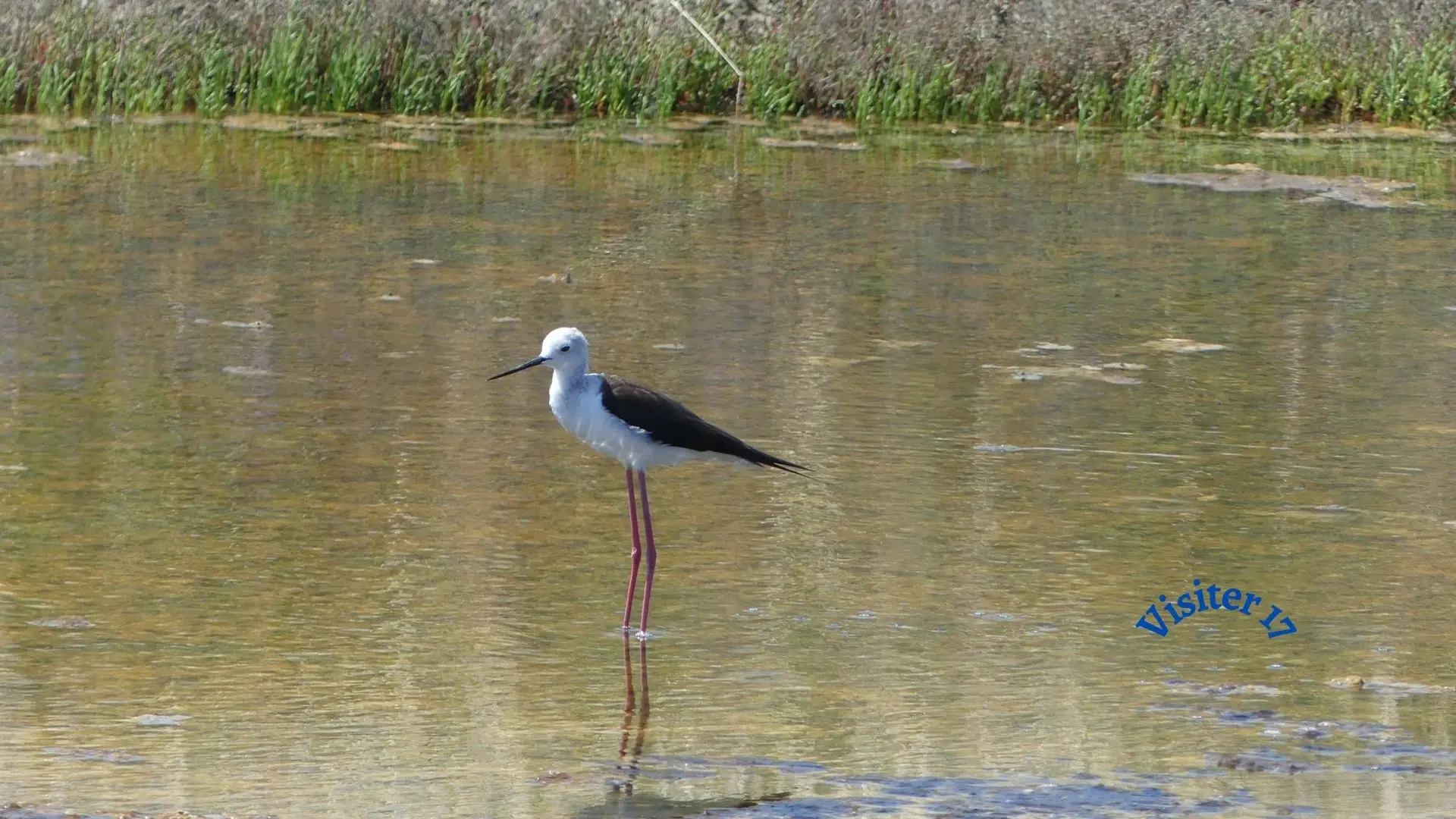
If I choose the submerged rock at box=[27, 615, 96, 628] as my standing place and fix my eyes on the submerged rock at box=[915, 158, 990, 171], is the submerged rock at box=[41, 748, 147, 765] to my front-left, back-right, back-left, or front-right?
back-right

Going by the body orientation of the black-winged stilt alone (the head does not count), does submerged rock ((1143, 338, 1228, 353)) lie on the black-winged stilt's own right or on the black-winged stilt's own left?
on the black-winged stilt's own right

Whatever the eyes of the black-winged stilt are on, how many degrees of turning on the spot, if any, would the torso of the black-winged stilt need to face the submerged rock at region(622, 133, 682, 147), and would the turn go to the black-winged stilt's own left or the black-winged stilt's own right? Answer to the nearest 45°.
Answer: approximately 90° to the black-winged stilt's own right

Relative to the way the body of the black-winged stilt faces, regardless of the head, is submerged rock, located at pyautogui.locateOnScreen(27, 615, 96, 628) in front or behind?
in front

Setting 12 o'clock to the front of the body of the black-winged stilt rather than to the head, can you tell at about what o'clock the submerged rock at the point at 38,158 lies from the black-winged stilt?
The submerged rock is roughly at 2 o'clock from the black-winged stilt.

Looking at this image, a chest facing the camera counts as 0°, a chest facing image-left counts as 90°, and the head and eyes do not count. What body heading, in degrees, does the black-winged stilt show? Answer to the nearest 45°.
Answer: approximately 90°

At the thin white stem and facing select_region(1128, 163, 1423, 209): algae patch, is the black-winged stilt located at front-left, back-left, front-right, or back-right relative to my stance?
front-right

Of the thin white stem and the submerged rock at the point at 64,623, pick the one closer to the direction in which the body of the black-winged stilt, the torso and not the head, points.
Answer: the submerged rock

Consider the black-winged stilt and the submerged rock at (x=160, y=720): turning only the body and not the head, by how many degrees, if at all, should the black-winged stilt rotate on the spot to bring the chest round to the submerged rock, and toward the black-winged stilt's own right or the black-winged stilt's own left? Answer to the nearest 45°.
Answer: approximately 45° to the black-winged stilt's own left

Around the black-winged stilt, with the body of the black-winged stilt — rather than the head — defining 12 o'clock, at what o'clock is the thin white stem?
The thin white stem is roughly at 3 o'clock from the black-winged stilt.

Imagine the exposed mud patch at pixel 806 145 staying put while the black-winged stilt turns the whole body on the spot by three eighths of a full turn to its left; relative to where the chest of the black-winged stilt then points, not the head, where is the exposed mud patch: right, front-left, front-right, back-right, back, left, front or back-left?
back-left

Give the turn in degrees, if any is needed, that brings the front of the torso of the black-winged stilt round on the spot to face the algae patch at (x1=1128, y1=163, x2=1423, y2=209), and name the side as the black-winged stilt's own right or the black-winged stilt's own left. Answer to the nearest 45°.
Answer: approximately 135° to the black-winged stilt's own right

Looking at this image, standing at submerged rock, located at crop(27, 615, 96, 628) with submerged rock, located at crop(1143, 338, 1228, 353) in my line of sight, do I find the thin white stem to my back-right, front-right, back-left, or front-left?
front-left

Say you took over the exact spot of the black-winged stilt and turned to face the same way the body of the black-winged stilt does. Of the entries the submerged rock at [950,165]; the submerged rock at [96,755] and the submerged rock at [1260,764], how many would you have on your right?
1

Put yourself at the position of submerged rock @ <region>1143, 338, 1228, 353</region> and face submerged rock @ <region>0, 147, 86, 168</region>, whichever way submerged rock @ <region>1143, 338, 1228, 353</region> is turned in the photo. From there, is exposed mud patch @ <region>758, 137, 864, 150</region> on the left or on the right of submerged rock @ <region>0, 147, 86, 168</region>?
right
